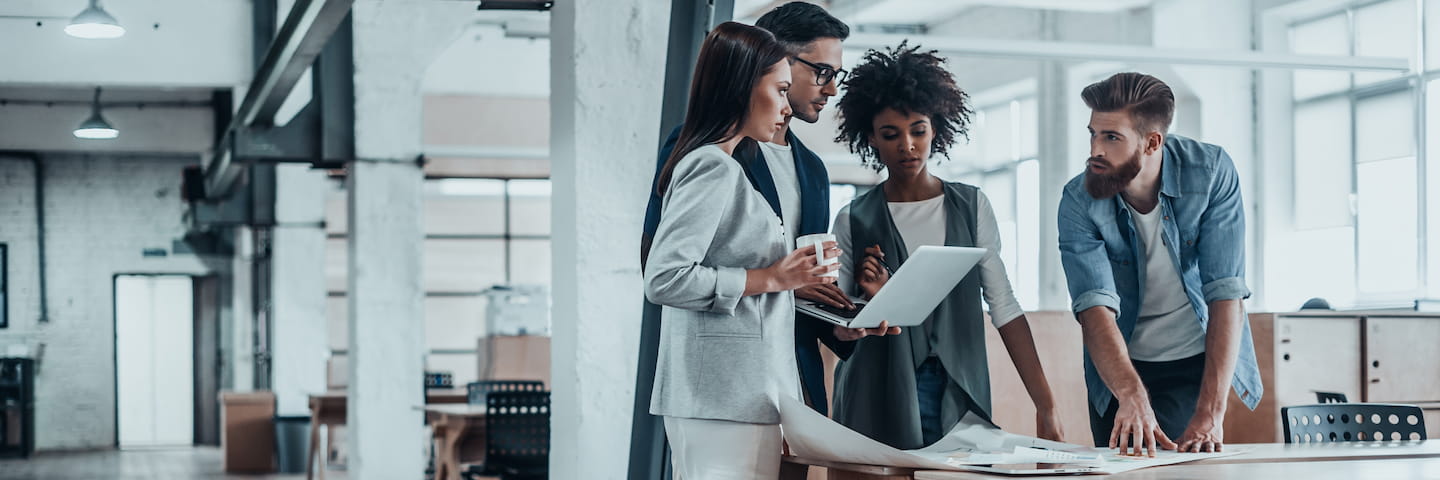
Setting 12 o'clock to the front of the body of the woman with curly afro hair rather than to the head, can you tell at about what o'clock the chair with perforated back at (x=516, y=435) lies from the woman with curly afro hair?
The chair with perforated back is roughly at 5 o'clock from the woman with curly afro hair.

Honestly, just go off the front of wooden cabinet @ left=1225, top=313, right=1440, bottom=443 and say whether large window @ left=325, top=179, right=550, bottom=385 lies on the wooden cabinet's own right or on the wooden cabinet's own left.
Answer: on the wooden cabinet's own right

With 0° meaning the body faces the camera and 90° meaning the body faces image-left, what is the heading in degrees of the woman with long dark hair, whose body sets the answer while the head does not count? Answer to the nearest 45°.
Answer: approximately 270°

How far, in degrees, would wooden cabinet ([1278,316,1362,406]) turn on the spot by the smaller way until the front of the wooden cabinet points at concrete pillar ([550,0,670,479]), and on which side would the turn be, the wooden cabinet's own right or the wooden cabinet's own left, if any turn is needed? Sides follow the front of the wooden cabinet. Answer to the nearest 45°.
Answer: approximately 45° to the wooden cabinet's own right

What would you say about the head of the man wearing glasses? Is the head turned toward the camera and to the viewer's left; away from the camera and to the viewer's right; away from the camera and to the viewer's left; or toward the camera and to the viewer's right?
toward the camera and to the viewer's right

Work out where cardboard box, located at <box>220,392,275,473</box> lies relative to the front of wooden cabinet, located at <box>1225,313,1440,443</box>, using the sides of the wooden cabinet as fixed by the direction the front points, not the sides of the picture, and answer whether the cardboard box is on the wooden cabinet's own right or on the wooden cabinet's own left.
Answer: on the wooden cabinet's own right

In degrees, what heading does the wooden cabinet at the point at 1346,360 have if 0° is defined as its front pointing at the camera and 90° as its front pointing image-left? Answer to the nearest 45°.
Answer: approximately 0°

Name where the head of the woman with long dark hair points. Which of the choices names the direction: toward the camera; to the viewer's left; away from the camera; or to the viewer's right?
to the viewer's right
